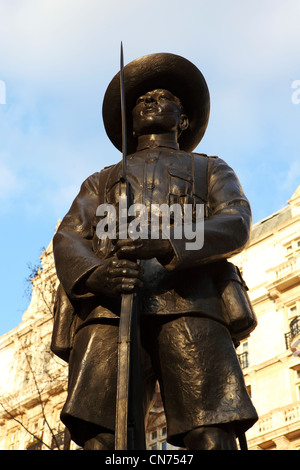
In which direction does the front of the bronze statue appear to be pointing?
toward the camera
